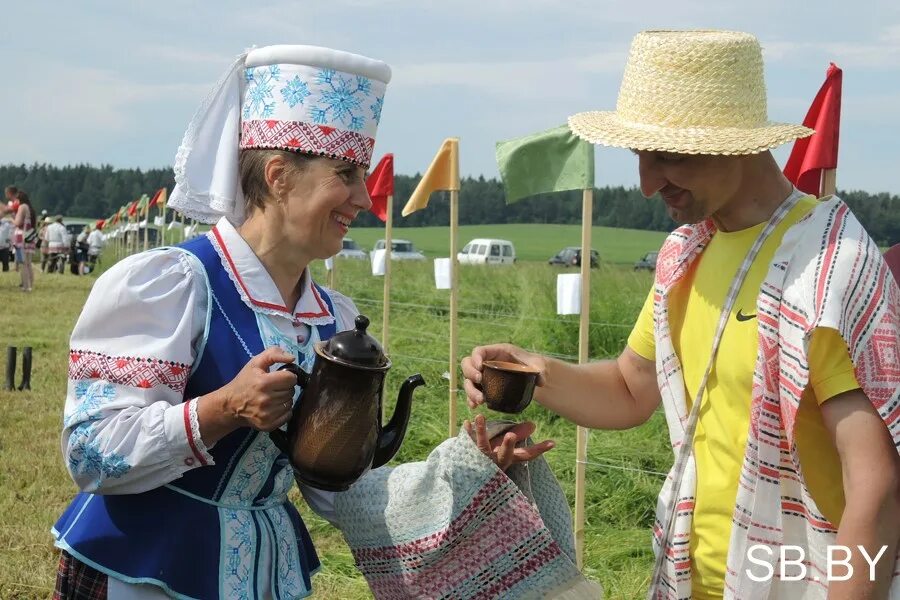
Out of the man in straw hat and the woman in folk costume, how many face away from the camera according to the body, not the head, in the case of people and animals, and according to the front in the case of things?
0

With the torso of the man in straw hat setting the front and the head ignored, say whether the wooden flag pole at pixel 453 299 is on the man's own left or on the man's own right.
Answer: on the man's own right

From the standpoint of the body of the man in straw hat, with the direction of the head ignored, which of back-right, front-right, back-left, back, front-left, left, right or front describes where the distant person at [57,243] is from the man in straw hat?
right

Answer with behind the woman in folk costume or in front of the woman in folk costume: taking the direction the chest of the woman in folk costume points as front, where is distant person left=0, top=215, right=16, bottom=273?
behind

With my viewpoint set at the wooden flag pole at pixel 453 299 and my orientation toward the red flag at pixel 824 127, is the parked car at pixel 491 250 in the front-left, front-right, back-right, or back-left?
back-left

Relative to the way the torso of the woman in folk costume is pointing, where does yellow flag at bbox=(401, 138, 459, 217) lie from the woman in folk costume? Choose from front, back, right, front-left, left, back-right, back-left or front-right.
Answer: back-left

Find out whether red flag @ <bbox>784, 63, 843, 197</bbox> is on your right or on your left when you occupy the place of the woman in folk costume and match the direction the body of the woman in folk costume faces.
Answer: on your left

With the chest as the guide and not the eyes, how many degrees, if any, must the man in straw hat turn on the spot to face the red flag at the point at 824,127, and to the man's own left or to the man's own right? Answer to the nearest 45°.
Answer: approximately 135° to the man's own right

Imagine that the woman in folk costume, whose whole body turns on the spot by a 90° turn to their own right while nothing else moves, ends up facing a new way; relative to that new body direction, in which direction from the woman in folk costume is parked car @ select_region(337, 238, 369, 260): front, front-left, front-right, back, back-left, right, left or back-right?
back-right

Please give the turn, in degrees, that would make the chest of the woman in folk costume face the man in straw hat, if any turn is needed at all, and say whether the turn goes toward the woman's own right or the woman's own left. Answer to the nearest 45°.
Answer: approximately 45° to the woman's own left

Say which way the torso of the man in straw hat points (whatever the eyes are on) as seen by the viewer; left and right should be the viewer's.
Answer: facing the viewer and to the left of the viewer

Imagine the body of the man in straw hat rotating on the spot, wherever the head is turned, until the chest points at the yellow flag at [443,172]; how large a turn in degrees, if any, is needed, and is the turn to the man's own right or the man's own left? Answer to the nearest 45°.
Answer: approximately 135° to the man's own right

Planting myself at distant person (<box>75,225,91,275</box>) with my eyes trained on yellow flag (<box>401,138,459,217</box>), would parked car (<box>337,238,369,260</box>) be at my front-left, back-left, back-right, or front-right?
back-left

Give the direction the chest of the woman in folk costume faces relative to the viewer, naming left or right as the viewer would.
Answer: facing the viewer and to the right of the viewer

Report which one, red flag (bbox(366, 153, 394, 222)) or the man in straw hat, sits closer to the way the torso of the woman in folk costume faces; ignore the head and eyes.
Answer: the man in straw hat
